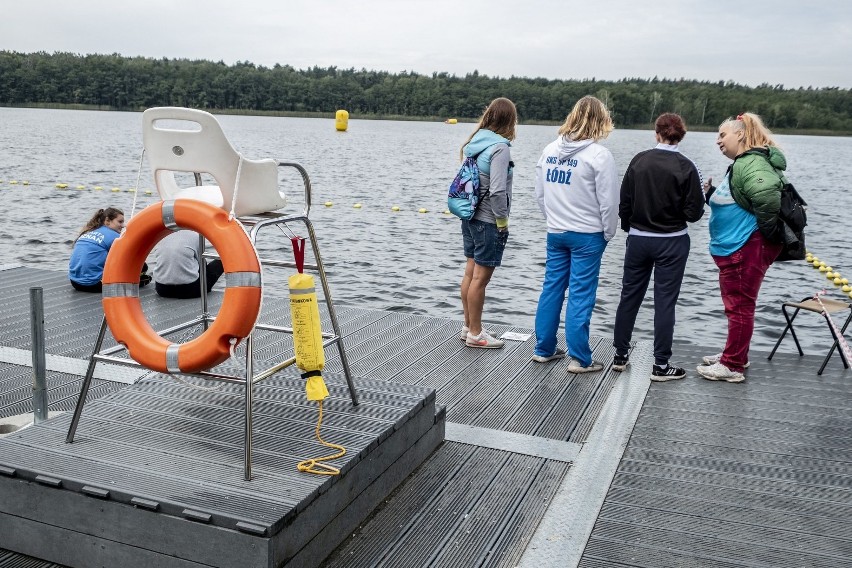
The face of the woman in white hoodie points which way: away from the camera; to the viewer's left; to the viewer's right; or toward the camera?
away from the camera

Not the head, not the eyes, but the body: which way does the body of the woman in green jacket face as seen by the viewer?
to the viewer's left

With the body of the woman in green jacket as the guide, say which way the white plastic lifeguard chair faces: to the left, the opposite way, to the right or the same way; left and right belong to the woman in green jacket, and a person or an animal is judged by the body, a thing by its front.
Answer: to the right

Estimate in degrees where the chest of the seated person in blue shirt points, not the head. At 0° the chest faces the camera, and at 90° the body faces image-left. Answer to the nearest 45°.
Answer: approximately 225°

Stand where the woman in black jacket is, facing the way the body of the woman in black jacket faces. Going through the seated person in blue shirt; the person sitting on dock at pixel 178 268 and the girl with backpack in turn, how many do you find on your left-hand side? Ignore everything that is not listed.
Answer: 3

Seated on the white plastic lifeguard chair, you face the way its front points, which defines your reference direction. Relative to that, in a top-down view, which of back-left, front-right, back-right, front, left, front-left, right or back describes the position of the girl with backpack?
front

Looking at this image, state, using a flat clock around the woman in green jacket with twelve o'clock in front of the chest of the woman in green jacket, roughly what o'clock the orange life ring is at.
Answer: The orange life ring is roughly at 10 o'clock from the woman in green jacket.

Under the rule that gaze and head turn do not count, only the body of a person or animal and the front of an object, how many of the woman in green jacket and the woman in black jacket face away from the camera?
1

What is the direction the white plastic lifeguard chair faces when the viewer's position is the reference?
facing away from the viewer and to the right of the viewer

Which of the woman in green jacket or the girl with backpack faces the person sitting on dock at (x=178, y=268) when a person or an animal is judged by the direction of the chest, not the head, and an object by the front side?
the woman in green jacket

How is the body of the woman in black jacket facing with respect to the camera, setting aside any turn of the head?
away from the camera

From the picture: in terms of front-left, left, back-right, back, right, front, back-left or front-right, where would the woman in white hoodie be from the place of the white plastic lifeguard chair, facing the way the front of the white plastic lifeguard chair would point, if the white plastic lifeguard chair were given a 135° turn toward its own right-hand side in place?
back-left

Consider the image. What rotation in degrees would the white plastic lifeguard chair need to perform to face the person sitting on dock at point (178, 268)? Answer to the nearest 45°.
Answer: approximately 45° to its left

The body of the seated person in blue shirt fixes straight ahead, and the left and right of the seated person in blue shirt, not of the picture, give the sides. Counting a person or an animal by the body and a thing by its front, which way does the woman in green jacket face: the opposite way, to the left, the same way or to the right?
to the left
